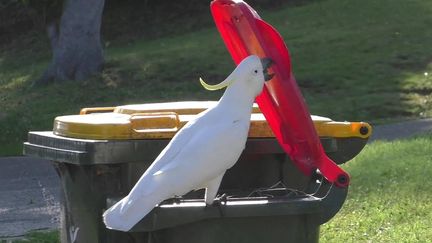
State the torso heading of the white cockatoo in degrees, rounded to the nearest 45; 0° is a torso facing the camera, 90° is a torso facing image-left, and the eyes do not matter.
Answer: approximately 270°

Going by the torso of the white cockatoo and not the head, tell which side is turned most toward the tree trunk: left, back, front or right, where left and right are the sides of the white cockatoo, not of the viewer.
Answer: left
